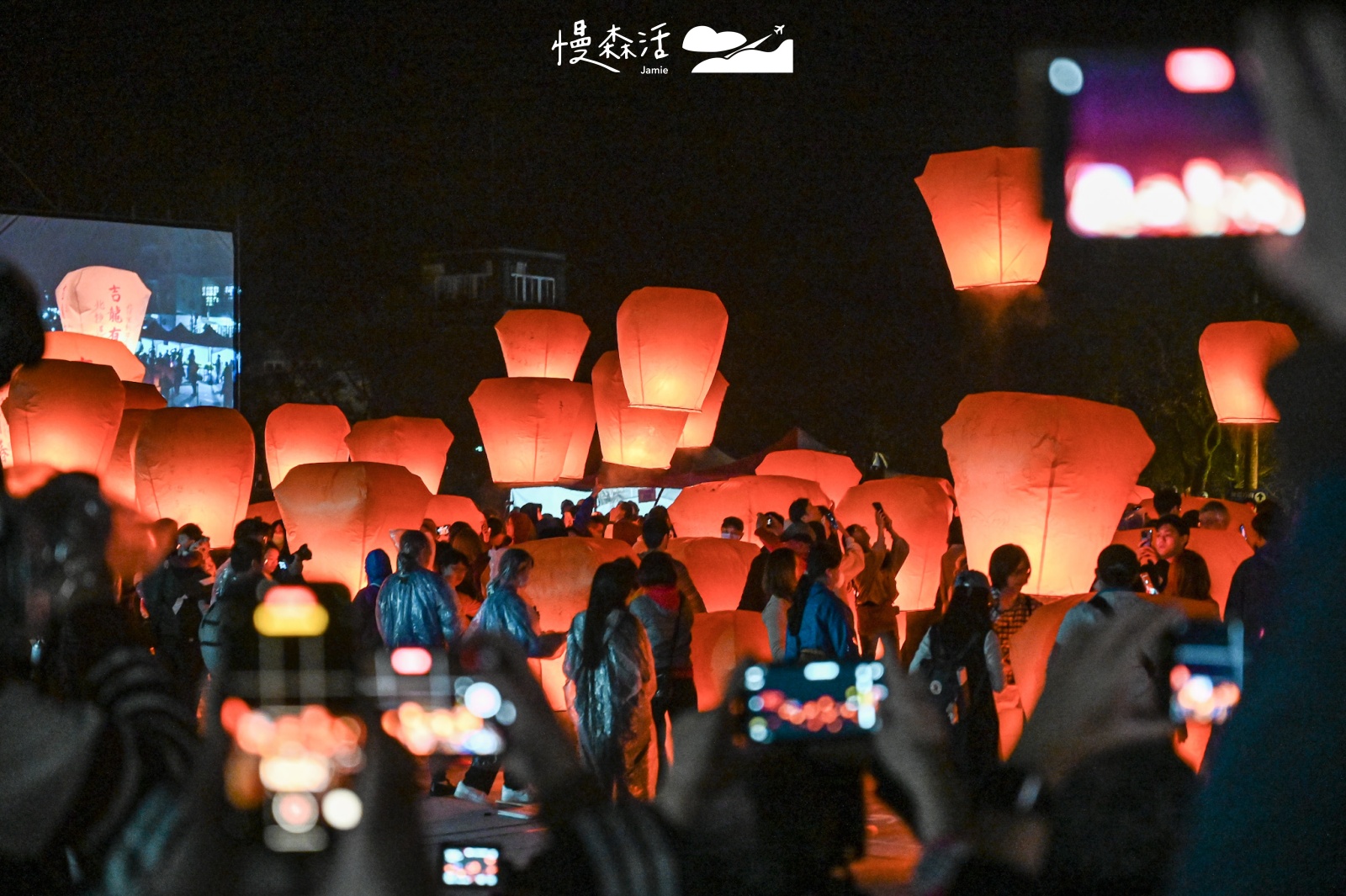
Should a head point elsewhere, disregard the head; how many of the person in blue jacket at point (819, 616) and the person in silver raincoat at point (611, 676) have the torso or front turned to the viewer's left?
0

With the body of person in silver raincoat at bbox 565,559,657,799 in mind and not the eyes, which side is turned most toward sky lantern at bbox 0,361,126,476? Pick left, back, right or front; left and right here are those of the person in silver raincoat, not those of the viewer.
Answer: left

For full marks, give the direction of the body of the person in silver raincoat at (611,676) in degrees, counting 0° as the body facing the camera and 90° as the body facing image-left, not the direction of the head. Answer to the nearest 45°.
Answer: approximately 225°

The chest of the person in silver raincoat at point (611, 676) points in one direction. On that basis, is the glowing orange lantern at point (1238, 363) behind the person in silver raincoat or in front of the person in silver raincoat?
in front

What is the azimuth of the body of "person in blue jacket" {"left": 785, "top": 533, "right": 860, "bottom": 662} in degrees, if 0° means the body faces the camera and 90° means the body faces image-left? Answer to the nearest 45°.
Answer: approximately 225°

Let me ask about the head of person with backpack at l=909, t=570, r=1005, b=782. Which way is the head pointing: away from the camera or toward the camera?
away from the camera

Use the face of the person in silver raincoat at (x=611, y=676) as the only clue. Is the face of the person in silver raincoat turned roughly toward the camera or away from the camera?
away from the camera

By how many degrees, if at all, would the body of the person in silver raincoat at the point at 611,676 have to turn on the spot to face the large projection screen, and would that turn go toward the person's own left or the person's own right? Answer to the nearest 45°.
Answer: approximately 90° to the person's own left

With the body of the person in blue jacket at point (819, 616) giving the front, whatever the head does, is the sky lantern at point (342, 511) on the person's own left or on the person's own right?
on the person's own left
